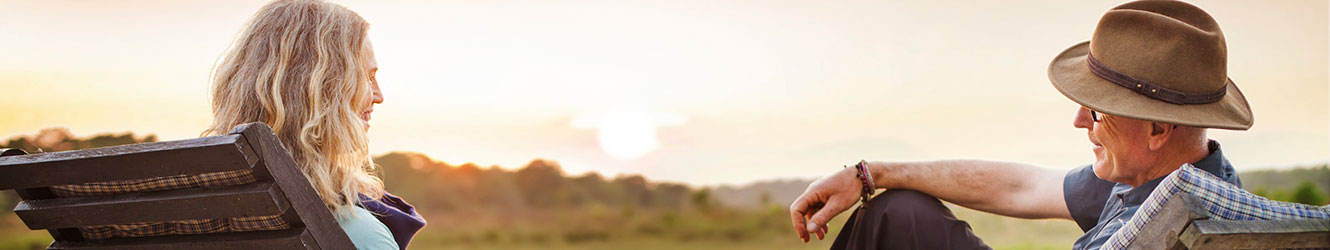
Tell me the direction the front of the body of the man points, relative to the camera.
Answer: to the viewer's left

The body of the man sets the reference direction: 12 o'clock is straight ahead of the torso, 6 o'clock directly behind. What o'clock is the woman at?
The woman is roughly at 11 o'clock from the man.

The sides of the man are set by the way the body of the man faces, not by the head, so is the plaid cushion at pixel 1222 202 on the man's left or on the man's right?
on the man's left

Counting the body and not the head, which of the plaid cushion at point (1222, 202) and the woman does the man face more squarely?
the woman

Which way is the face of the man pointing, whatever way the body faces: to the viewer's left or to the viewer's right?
to the viewer's left

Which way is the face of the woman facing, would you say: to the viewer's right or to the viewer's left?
to the viewer's right
